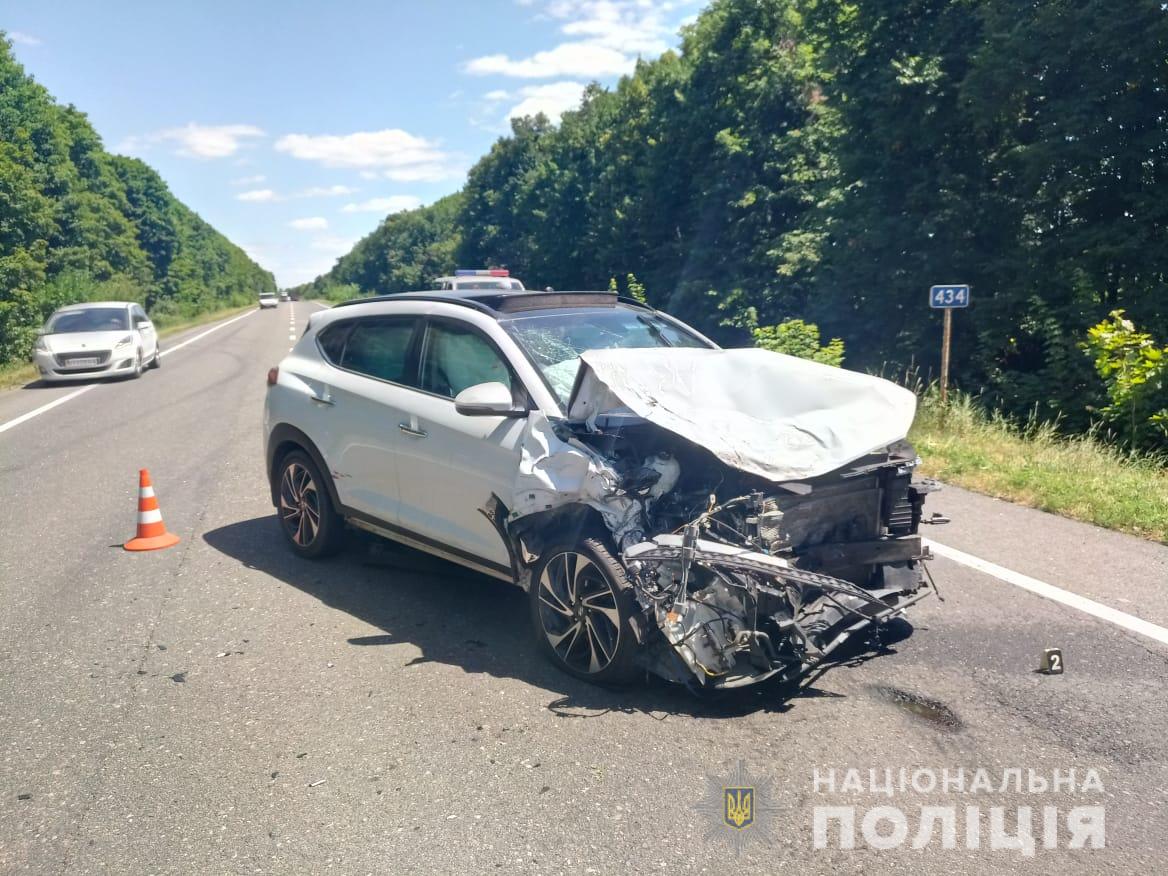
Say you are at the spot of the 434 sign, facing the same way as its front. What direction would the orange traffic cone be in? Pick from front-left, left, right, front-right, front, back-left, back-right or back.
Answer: front-right

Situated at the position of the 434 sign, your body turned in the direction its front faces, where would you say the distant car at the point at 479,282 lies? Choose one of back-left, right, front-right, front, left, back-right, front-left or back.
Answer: back-right

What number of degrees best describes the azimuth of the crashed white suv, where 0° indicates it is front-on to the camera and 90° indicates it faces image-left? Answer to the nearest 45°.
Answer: approximately 315°

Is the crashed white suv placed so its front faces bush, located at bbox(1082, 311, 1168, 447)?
no

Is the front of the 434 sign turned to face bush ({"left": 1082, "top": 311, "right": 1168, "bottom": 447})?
no

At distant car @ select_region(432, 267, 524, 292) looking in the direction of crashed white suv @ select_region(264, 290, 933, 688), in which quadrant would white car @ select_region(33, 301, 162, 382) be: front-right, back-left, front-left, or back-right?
front-right

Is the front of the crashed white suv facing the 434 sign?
no

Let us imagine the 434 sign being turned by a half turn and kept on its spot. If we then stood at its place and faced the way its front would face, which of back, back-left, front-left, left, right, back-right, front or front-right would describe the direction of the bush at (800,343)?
front-left

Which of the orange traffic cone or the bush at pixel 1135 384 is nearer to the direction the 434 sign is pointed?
the orange traffic cone

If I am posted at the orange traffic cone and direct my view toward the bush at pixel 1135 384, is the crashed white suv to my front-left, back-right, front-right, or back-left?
front-right

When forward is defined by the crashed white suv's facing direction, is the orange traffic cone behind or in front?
behind

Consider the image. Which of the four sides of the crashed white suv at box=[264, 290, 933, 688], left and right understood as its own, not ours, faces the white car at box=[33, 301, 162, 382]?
back

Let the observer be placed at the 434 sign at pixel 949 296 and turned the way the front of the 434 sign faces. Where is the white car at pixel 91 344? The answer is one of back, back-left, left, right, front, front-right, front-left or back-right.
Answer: right

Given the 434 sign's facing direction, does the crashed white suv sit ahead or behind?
ahead

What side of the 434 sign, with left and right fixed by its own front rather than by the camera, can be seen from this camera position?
front

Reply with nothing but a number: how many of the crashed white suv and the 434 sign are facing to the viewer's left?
0
